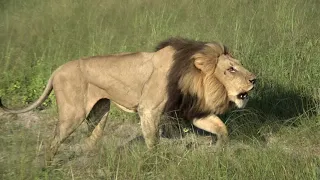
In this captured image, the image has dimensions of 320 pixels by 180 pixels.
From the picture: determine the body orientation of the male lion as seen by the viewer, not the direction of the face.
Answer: to the viewer's right
